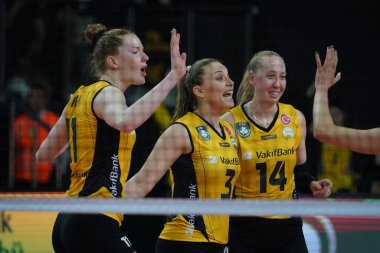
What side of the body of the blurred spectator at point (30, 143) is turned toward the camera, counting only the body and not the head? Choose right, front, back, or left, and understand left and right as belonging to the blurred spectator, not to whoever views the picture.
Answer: front

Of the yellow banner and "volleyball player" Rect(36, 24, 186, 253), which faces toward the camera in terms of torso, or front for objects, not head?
the yellow banner

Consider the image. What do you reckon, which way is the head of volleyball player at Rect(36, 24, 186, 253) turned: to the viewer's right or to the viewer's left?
to the viewer's right

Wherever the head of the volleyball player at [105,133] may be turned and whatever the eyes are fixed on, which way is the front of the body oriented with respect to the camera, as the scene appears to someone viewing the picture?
to the viewer's right

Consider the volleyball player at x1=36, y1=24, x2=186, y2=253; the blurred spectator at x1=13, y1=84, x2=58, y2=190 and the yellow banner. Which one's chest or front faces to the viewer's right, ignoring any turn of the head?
the volleyball player

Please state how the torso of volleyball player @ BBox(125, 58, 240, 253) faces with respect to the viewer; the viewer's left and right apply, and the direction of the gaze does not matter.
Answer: facing the viewer and to the right of the viewer

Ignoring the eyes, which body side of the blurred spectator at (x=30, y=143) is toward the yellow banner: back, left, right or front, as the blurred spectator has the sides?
front

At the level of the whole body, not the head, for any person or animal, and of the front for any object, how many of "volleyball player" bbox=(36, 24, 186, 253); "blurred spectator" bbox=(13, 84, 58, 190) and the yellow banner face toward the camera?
2

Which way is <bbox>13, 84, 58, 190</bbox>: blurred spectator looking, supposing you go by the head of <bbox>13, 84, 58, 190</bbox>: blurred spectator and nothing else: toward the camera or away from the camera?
toward the camera

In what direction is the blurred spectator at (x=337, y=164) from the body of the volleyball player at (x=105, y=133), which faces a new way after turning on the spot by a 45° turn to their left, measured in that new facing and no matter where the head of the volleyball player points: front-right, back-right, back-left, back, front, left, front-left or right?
front

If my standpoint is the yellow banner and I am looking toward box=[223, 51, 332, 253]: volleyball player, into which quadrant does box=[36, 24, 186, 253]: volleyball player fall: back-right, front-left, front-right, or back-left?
front-right

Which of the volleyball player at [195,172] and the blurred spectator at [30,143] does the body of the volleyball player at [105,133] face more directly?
the volleyball player

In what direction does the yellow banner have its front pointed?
toward the camera

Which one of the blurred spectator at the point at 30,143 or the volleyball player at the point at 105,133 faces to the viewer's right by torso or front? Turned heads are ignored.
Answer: the volleyball player

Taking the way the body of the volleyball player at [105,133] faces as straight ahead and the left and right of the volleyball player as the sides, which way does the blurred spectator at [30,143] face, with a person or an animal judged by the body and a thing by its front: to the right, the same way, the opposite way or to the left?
to the right

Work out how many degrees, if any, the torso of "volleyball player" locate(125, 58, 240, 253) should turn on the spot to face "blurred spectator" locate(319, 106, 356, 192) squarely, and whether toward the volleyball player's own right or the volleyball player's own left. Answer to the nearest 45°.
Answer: approximately 90° to the volleyball player's own left

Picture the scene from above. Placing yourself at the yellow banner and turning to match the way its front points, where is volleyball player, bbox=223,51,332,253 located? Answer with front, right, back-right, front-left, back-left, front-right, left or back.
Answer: front-left
